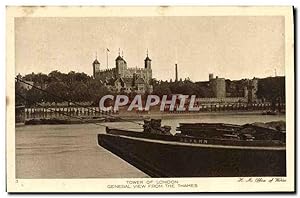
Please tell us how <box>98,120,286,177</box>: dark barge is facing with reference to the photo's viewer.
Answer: facing to the left of the viewer
